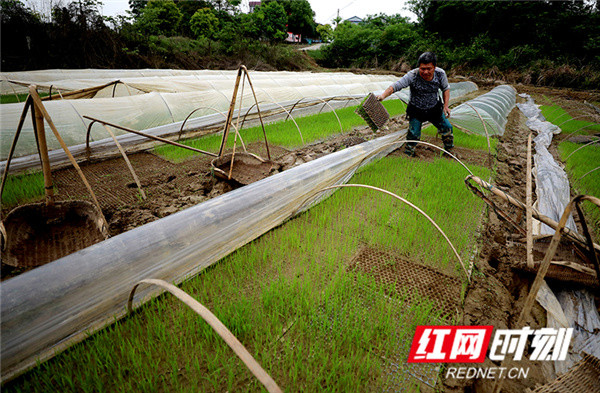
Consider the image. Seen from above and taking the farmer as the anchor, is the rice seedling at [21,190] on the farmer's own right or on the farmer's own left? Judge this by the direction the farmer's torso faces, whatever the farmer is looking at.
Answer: on the farmer's own right

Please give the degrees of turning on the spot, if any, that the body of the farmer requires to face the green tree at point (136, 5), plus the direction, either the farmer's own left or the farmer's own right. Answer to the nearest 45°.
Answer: approximately 135° to the farmer's own right

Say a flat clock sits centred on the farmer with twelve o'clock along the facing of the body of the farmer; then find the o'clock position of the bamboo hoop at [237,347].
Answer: The bamboo hoop is roughly at 12 o'clock from the farmer.

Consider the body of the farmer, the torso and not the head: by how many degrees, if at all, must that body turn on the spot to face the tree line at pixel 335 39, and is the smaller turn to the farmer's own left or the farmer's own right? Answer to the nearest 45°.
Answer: approximately 180°

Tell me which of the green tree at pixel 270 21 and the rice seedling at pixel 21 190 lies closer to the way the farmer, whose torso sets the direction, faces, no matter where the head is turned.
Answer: the rice seedling

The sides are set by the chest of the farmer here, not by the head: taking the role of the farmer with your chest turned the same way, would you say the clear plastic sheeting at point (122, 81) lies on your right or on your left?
on your right

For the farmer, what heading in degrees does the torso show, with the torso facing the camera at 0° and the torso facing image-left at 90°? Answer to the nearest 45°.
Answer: approximately 0°
